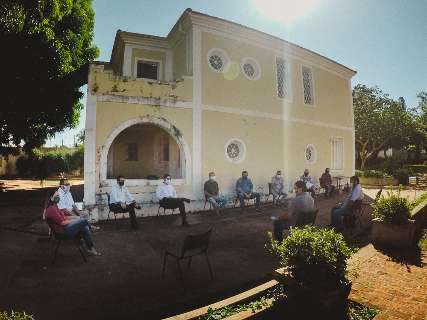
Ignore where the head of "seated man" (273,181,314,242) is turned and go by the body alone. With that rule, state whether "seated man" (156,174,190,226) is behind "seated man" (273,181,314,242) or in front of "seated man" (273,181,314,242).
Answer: in front

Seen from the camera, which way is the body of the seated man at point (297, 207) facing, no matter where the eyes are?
to the viewer's left

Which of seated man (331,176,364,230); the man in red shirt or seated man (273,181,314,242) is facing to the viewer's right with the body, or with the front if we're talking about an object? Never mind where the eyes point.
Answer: the man in red shirt

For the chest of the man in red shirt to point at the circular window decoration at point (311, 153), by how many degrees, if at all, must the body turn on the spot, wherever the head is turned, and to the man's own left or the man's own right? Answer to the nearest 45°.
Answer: approximately 45° to the man's own left

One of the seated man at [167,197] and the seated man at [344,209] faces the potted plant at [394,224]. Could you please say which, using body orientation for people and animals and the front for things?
the seated man at [167,197]

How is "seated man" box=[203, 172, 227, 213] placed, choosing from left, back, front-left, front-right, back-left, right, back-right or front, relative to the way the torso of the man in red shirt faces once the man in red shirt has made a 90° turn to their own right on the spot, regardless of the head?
back-left

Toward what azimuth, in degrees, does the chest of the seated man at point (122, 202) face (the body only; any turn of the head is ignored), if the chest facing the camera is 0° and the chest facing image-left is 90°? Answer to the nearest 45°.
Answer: approximately 315°

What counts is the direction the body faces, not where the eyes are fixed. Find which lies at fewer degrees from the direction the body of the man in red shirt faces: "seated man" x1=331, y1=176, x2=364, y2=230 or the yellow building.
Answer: the seated man

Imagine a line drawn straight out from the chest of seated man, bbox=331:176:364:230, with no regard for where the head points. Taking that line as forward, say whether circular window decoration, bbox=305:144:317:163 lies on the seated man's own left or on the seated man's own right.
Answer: on the seated man's own right

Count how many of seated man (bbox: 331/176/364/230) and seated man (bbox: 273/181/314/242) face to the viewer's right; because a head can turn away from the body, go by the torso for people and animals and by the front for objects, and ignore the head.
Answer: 0

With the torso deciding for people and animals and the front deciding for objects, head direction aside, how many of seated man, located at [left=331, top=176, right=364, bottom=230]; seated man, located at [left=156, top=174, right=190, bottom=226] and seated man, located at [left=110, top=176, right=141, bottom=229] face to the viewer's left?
1

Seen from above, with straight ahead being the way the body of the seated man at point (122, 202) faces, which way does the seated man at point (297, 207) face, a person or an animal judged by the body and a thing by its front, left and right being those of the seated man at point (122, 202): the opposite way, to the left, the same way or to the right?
the opposite way

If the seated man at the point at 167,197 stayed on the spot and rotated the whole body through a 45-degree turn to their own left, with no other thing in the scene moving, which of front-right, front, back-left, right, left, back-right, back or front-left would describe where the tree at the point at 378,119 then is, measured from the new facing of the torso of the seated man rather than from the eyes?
front-left

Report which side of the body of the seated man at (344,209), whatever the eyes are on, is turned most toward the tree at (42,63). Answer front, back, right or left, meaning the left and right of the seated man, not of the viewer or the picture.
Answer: front

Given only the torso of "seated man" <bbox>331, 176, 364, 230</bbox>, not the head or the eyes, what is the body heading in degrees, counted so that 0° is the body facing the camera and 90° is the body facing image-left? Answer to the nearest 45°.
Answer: approximately 90°

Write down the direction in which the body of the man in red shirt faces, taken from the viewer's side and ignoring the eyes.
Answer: to the viewer's right
